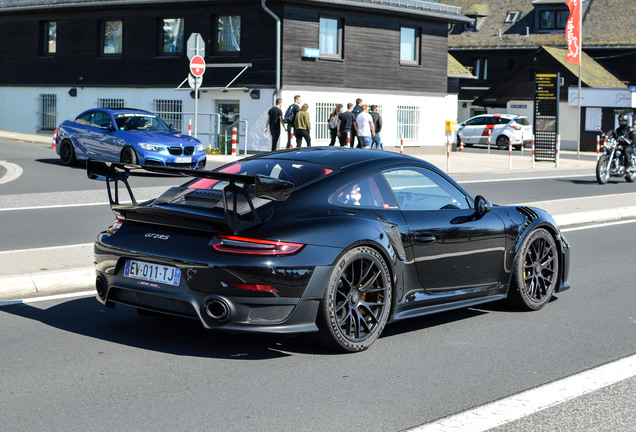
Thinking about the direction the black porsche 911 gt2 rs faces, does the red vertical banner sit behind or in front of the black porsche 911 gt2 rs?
in front

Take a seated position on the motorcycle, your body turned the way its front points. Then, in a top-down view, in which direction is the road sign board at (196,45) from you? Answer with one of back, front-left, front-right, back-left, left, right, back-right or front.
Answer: front-right

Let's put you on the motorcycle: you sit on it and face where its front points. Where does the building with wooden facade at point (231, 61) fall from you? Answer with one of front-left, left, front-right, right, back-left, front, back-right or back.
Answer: right

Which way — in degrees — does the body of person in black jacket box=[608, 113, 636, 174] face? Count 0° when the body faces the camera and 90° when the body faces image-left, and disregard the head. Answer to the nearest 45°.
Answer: approximately 45°

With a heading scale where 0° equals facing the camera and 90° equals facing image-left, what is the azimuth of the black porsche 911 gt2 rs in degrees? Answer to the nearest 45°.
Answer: approximately 225°

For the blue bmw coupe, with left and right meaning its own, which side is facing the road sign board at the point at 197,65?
left

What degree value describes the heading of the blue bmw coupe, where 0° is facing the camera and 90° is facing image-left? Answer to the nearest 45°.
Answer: approximately 315°

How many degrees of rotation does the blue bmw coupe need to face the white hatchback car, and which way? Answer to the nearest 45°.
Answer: approximately 90° to its left

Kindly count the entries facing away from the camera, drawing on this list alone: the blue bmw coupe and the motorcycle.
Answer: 0

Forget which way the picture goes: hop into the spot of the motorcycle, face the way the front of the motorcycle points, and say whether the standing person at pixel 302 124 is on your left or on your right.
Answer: on your right

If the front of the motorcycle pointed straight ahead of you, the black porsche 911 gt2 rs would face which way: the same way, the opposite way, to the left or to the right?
the opposite way
